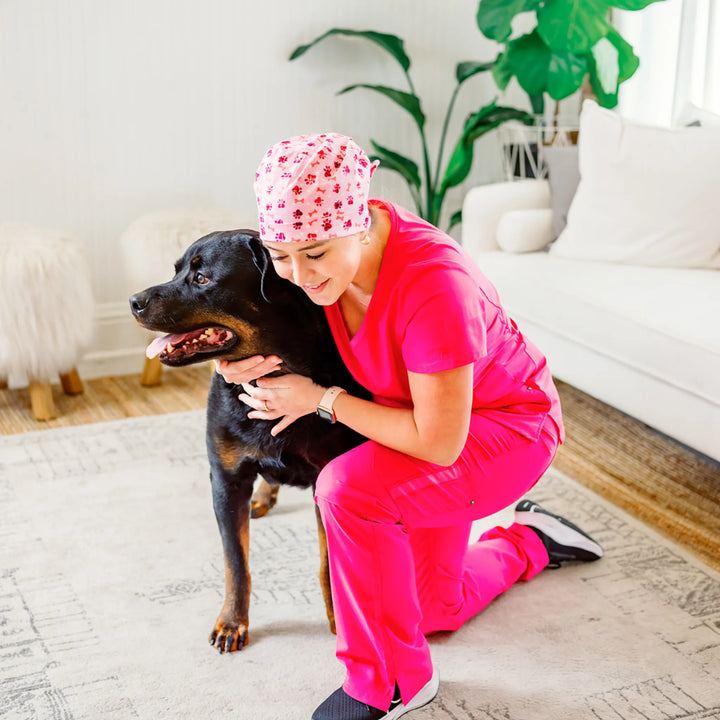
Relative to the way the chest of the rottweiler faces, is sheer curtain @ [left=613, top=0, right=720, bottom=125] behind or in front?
behind

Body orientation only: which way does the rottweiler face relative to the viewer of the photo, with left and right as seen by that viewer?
facing the viewer and to the left of the viewer

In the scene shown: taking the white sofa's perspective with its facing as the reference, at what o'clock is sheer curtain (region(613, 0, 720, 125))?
The sheer curtain is roughly at 5 o'clock from the white sofa.

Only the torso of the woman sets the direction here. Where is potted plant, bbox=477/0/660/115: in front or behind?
behind

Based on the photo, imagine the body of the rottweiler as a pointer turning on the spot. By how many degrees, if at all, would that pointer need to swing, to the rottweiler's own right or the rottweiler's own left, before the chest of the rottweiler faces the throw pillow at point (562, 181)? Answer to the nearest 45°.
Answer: approximately 180°

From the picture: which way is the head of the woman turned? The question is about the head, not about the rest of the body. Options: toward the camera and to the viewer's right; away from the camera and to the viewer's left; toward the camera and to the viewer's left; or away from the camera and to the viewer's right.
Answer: toward the camera and to the viewer's left

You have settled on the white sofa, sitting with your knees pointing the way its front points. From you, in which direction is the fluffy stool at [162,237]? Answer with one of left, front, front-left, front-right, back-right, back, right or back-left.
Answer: front-right

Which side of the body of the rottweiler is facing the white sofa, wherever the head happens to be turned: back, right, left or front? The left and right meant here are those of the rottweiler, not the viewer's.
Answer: back

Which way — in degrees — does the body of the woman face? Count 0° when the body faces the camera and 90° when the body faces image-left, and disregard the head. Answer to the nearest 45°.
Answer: approximately 45°

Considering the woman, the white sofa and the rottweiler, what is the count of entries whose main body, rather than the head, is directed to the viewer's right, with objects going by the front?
0

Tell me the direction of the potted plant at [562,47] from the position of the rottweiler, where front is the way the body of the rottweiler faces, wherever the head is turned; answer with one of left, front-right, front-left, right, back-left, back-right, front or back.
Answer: back

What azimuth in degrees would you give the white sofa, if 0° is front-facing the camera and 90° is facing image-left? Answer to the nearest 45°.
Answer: approximately 45°

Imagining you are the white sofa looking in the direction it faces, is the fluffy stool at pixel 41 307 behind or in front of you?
in front
